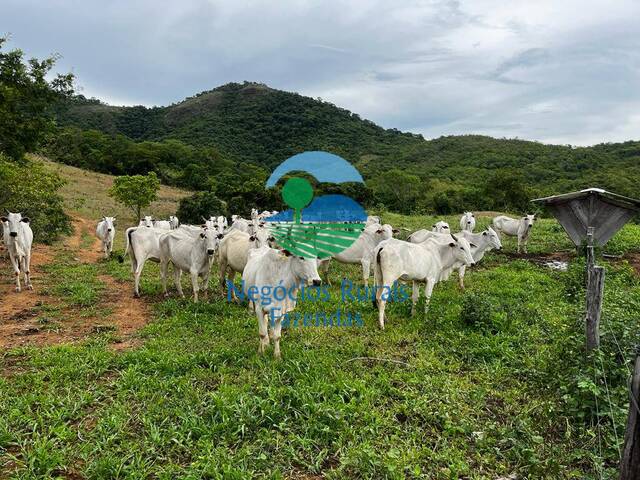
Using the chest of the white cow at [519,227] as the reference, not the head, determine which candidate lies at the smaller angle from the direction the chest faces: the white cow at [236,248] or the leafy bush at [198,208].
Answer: the white cow

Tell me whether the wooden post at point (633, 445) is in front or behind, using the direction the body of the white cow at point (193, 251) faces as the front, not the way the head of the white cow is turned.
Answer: in front
